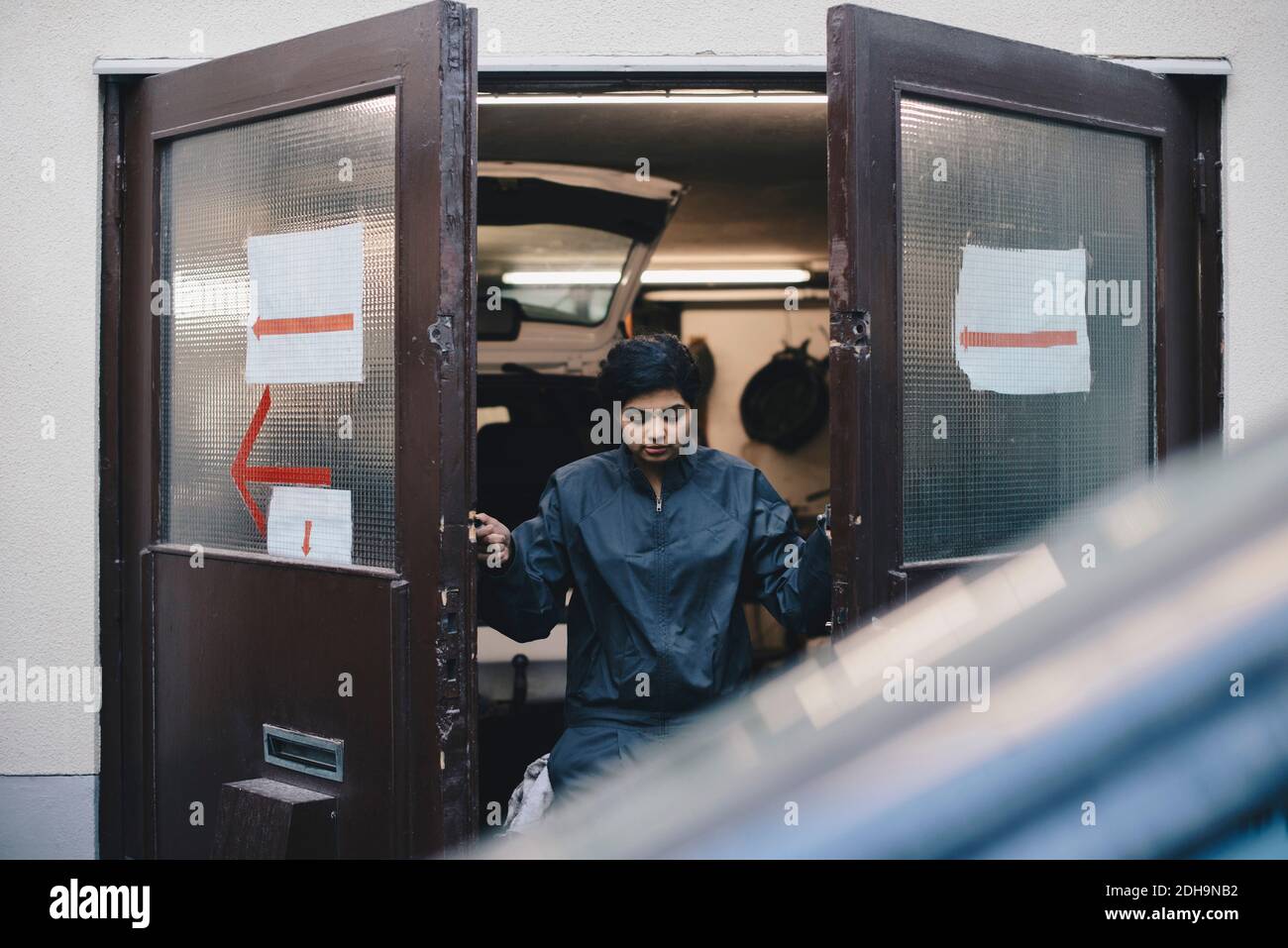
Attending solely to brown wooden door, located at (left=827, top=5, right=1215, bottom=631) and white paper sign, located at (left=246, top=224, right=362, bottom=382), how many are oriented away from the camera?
0

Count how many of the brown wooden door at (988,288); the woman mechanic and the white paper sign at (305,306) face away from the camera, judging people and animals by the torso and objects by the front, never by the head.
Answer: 0

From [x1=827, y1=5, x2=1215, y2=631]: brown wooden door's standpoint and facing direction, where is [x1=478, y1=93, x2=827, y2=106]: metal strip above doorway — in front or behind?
behind

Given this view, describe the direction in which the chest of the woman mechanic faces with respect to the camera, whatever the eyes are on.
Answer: toward the camera

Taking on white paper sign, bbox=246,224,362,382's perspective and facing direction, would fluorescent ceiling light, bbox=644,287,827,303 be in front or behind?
behind

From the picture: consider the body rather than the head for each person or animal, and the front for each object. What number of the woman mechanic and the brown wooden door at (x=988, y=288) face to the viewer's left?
0

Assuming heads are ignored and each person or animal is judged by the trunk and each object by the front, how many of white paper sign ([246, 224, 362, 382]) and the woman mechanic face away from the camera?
0

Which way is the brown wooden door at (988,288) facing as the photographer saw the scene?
facing the viewer and to the right of the viewer

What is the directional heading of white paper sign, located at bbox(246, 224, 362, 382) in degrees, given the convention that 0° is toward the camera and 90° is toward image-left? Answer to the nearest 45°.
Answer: approximately 45°
